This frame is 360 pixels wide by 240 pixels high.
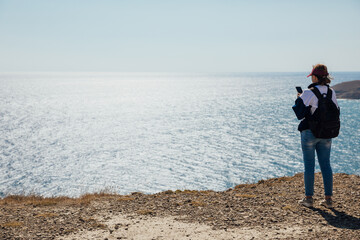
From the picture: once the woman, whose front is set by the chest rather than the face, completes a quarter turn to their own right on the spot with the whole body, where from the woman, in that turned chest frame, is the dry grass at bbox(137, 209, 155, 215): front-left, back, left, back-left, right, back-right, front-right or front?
back-left

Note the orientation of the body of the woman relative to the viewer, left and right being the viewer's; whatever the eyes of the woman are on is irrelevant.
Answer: facing away from the viewer and to the left of the viewer

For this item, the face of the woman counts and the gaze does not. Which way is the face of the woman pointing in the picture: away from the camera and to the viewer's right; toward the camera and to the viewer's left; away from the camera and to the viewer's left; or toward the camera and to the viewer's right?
away from the camera and to the viewer's left
